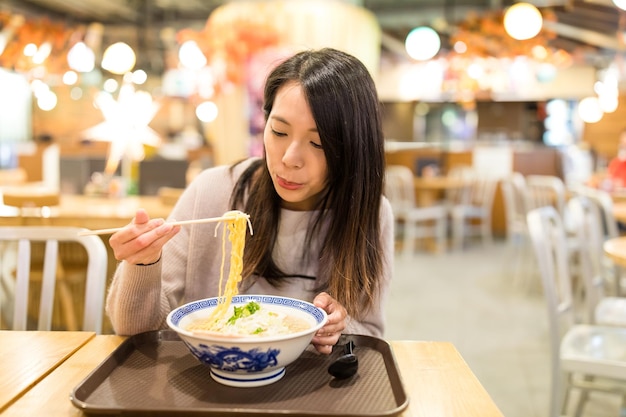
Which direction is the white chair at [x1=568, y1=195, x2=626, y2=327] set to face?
to the viewer's right

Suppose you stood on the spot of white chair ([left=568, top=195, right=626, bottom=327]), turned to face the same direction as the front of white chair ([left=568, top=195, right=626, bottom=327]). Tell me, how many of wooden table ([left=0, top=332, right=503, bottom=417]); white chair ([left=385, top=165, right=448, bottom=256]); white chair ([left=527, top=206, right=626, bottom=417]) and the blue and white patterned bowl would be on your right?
3

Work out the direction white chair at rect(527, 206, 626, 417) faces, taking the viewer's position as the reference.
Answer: facing to the right of the viewer

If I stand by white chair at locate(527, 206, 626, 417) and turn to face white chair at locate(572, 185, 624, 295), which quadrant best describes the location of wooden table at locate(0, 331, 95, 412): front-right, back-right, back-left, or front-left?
back-left

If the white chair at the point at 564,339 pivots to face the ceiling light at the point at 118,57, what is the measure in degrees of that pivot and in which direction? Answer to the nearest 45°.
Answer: approximately 135° to its left

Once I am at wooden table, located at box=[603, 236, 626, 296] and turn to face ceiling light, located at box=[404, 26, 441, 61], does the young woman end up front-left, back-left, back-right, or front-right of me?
back-left

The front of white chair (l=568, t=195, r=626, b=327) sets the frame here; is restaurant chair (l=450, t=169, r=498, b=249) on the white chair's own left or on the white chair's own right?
on the white chair's own left

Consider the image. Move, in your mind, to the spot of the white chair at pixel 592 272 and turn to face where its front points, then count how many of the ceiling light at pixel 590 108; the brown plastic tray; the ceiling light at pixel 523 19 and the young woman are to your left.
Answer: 2

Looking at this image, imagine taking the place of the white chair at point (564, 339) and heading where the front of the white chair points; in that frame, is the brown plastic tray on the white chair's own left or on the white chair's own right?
on the white chair's own right

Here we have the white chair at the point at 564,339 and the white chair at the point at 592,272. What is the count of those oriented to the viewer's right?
2

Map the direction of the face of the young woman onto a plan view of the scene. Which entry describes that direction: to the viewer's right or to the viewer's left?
to the viewer's left
